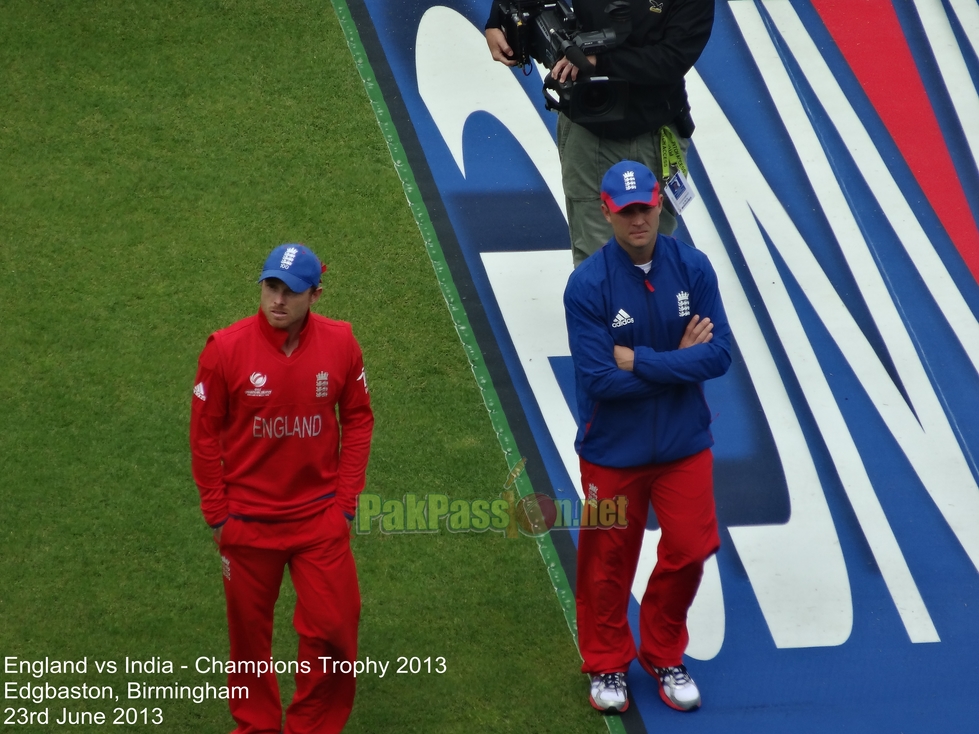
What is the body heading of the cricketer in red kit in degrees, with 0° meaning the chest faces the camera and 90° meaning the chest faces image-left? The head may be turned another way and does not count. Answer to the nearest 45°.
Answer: approximately 0°

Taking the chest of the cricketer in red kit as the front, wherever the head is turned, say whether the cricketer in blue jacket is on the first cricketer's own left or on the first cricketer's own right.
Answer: on the first cricketer's own left

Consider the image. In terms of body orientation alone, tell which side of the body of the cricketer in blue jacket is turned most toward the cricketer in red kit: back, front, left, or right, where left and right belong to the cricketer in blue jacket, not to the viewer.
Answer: right

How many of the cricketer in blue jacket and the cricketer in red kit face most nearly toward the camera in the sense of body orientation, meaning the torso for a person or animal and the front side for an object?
2
